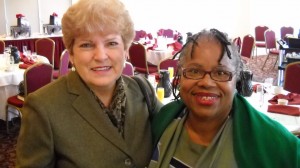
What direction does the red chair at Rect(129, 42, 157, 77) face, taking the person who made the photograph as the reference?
facing away from the viewer and to the right of the viewer

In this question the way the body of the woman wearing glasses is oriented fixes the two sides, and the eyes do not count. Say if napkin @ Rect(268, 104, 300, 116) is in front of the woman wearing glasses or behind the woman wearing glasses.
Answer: behind

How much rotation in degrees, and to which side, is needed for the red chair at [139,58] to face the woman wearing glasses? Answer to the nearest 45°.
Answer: approximately 135° to its right

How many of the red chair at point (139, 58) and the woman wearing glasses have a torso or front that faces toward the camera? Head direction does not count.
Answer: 1
